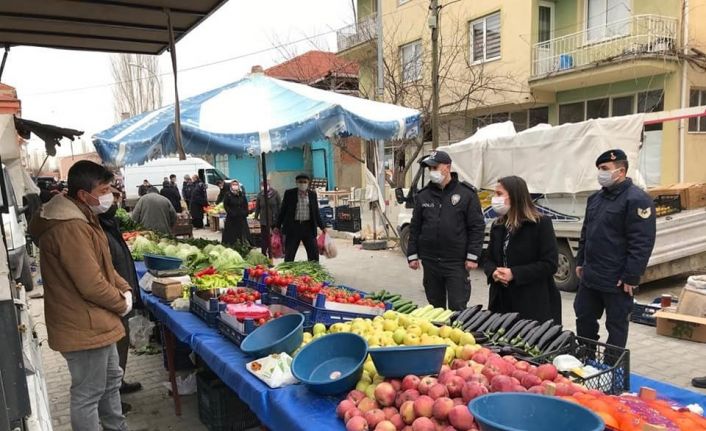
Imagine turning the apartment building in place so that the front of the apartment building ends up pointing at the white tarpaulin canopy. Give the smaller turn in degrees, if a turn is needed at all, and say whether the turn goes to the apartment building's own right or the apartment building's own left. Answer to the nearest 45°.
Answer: approximately 45° to the apartment building's own left

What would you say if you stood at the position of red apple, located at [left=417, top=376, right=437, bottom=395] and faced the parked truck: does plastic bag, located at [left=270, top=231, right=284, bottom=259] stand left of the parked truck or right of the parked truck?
left

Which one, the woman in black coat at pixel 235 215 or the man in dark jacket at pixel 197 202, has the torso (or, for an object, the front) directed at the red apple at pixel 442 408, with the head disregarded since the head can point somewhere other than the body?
the woman in black coat

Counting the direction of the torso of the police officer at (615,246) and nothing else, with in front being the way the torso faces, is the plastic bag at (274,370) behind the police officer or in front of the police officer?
in front

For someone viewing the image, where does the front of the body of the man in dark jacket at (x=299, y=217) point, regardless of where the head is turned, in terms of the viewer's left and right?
facing the viewer

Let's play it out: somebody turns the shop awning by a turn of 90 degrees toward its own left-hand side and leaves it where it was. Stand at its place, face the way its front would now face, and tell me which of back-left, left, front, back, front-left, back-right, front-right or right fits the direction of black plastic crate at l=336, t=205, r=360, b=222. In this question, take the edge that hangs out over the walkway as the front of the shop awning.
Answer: front-right

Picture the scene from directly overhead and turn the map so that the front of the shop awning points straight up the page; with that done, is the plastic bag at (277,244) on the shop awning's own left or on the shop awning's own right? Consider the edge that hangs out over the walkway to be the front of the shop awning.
on the shop awning's own left

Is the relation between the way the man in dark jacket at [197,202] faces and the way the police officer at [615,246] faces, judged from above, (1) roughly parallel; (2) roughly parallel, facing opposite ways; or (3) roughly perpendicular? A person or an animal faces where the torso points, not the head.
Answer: roughly parallel

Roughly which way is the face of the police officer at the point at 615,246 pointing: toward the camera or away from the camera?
toward the camera

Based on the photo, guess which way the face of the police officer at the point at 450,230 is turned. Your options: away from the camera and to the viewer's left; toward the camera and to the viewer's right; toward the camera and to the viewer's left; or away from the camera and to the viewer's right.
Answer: toward the camera and to the viewer's left

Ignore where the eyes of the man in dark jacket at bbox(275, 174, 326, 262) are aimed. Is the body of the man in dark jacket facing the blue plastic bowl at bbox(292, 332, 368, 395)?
yes

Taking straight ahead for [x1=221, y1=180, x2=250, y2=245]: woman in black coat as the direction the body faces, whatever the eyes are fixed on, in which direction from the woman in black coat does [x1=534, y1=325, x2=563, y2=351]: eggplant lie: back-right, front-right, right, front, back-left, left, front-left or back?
front

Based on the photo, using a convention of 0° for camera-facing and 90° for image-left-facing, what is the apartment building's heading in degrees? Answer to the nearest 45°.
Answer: approximately 45°

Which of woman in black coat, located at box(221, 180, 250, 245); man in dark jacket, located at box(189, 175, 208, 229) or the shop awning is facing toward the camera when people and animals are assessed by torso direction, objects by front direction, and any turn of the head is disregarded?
the woman in black coat
